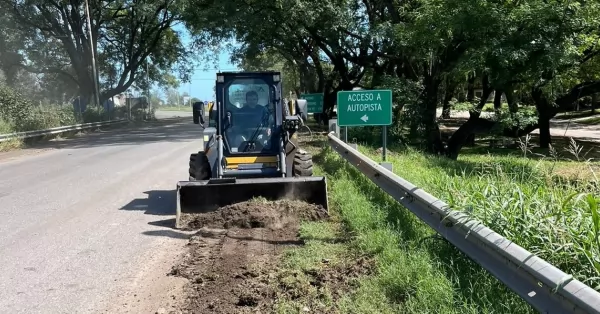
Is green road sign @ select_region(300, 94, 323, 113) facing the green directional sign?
yes

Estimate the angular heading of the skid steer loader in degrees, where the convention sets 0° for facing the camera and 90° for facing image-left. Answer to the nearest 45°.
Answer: approximately 0°

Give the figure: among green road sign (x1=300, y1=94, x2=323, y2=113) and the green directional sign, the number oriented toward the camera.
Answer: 2

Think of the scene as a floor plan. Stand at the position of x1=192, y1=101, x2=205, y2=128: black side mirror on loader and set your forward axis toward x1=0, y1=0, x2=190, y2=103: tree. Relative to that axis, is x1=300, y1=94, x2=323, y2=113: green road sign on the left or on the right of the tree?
right

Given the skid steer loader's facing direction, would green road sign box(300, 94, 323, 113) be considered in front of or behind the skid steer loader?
behind

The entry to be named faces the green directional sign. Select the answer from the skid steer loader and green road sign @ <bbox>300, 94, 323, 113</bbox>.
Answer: the green road sign

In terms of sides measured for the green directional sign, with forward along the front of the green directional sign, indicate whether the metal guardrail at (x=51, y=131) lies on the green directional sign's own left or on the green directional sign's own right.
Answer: on the green directional sign's own right

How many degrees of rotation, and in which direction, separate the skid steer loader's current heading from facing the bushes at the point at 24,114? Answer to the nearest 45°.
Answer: approximately 135° to its right

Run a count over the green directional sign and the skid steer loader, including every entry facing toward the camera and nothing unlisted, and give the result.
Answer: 2

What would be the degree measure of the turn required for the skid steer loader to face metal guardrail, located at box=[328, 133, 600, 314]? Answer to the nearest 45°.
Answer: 0° — it already faces it
